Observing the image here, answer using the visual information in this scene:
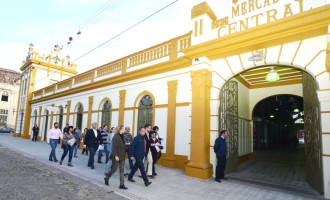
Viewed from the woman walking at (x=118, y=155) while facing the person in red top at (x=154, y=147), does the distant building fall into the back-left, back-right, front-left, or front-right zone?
front-left

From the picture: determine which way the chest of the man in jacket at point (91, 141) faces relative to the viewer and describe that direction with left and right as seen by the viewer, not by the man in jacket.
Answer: facing the viewer and to the right of the viewer

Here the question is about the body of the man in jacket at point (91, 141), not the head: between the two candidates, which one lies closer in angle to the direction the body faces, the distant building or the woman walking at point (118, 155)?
the woman walking

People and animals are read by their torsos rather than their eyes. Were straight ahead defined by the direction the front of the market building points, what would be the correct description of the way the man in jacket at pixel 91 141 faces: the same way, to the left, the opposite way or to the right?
to the left

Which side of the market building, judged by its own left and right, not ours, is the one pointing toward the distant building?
right

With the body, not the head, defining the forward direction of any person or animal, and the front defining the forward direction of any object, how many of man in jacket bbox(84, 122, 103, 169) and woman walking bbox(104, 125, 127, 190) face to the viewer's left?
0

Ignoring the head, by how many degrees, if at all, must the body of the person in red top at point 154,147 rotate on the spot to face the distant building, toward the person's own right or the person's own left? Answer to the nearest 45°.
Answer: approximately 180°

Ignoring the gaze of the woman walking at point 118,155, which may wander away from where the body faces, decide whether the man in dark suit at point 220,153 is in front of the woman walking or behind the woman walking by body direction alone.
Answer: in front

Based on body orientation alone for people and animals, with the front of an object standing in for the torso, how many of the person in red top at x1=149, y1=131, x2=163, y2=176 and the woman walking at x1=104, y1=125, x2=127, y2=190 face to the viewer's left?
0

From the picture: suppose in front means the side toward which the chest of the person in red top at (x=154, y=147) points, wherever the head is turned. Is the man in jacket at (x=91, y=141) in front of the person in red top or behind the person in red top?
behind

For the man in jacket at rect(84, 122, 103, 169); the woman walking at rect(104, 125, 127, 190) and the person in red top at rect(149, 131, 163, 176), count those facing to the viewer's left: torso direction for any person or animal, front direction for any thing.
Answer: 0

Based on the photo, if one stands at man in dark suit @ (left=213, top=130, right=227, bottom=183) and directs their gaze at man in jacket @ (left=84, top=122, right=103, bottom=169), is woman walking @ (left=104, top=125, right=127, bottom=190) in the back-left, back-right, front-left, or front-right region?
front-left

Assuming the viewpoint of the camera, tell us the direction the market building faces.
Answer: facing the viewer and to the left of the viewer
